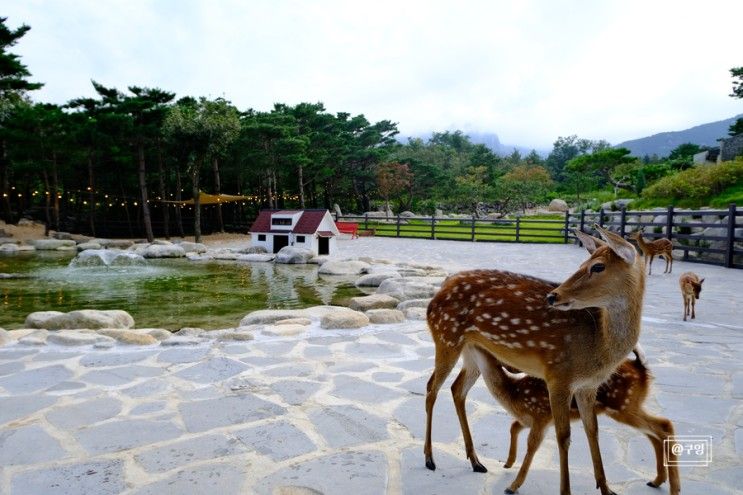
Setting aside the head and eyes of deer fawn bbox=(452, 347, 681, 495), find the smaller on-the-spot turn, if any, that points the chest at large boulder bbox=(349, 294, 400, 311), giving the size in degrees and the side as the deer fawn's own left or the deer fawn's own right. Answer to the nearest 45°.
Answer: approximately 45° to the deer fawn's own right

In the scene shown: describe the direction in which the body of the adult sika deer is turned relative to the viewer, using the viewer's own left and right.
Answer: facing the viewer and to the right of the viewer

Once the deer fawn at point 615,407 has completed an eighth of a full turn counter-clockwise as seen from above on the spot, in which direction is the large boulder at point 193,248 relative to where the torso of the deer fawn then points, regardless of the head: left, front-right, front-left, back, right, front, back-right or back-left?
right

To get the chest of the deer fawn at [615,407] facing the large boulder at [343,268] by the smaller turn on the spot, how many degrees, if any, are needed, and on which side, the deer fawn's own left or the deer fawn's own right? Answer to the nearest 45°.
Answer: approximately 45° to the deer fawn's own right

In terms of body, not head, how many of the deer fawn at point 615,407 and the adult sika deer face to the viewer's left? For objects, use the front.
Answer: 1

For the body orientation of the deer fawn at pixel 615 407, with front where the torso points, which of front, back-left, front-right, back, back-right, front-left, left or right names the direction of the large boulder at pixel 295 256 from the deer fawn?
front-right

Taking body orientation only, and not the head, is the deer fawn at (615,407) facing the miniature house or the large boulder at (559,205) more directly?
the miniature house

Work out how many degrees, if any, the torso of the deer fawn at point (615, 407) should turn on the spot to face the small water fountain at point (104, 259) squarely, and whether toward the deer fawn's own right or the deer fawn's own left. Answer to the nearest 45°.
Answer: approximately 45° to the deer fawn's own right

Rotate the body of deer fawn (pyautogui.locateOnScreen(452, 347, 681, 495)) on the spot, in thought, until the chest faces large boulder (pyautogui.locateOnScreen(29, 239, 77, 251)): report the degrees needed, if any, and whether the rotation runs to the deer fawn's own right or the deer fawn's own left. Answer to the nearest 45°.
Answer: approximately 45° to the deer fawn's own right

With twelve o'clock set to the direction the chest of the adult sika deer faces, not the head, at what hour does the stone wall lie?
The stone wall is roughly at 8 o'clock from the adult sika deer.

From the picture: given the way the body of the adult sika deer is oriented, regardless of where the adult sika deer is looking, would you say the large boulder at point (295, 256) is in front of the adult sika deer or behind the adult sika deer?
behind

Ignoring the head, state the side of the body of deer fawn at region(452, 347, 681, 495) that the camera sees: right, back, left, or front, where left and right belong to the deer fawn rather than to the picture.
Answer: left

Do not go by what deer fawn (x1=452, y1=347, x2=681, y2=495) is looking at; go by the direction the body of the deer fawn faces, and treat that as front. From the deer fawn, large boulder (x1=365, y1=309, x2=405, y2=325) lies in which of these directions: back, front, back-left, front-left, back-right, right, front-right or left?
front-right

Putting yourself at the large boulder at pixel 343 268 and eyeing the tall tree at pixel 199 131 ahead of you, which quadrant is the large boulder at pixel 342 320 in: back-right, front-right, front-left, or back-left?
back-left
